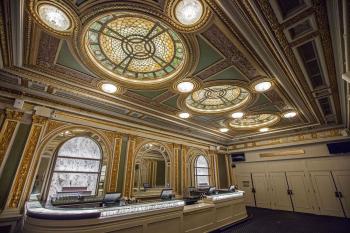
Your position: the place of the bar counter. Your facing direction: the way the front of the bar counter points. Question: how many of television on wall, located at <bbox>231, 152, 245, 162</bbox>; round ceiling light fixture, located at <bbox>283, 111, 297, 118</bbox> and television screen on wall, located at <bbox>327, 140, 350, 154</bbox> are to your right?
0

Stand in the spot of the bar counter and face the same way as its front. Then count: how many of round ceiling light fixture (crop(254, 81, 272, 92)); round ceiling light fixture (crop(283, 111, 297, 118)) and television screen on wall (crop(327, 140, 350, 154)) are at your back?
0

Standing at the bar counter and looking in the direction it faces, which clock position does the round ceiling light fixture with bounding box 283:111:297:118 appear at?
The round ceiling light fixture is roughly at 10 o'clock from the bar counter.

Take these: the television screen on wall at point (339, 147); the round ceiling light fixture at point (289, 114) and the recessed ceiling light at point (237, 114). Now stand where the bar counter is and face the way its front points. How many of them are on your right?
0

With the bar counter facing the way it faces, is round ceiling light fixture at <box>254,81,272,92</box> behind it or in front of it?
in front

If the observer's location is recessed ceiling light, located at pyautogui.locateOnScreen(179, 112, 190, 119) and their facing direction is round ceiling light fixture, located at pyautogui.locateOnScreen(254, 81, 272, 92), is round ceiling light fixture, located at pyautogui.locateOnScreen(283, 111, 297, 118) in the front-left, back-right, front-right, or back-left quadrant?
front-left

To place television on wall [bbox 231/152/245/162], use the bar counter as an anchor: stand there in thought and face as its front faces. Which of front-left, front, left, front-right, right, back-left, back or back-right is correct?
left

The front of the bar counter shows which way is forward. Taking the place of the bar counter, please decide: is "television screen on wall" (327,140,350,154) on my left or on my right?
on my left
